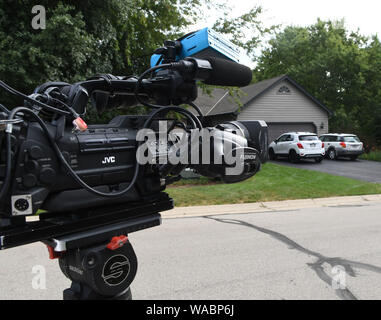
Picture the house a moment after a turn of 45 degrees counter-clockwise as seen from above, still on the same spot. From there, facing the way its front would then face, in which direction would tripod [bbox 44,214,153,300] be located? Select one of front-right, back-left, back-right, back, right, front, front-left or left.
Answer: front-right

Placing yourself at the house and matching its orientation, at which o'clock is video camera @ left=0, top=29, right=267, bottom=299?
The video camera is roughly at 12 o'clock from the house.

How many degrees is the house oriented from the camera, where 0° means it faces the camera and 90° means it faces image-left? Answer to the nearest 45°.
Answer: approximately 0°

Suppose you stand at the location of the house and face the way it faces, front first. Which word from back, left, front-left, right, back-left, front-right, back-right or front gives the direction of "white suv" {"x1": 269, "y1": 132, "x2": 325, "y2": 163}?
front
